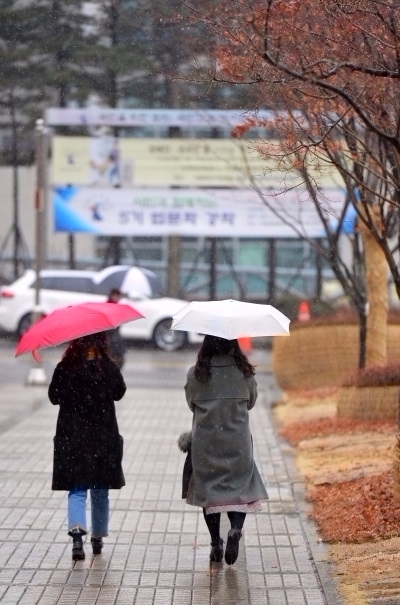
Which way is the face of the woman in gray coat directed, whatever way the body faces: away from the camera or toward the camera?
away from the camera

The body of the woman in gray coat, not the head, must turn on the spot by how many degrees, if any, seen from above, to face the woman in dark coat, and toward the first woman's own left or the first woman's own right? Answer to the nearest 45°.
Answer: approximately 90° to the first woman's own left

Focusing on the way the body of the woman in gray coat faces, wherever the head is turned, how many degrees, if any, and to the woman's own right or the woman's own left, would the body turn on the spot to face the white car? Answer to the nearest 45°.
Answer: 0° — they already face it

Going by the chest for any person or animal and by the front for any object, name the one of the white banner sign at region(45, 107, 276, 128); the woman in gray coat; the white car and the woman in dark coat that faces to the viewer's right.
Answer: the white car

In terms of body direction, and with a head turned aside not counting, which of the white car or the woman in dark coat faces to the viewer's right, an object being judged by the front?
the white car

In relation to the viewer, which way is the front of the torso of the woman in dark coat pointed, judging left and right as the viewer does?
facing away from the viewer

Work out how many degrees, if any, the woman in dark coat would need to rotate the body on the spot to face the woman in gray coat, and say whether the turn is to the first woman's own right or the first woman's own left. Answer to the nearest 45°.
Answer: approximately 90° to the first woman's own right

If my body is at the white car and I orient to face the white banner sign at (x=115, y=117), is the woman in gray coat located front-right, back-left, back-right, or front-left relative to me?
back-right

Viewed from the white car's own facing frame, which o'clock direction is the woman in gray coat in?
The woman in gray coat is roughly at 3 o'clock from the white car.

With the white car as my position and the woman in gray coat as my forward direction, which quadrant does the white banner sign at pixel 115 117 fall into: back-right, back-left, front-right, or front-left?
back-left

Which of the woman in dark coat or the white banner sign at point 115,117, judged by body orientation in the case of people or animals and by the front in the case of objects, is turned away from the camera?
the woman in dark coat

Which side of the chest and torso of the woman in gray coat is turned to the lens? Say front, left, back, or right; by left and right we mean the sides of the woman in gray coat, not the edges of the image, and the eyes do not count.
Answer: back
